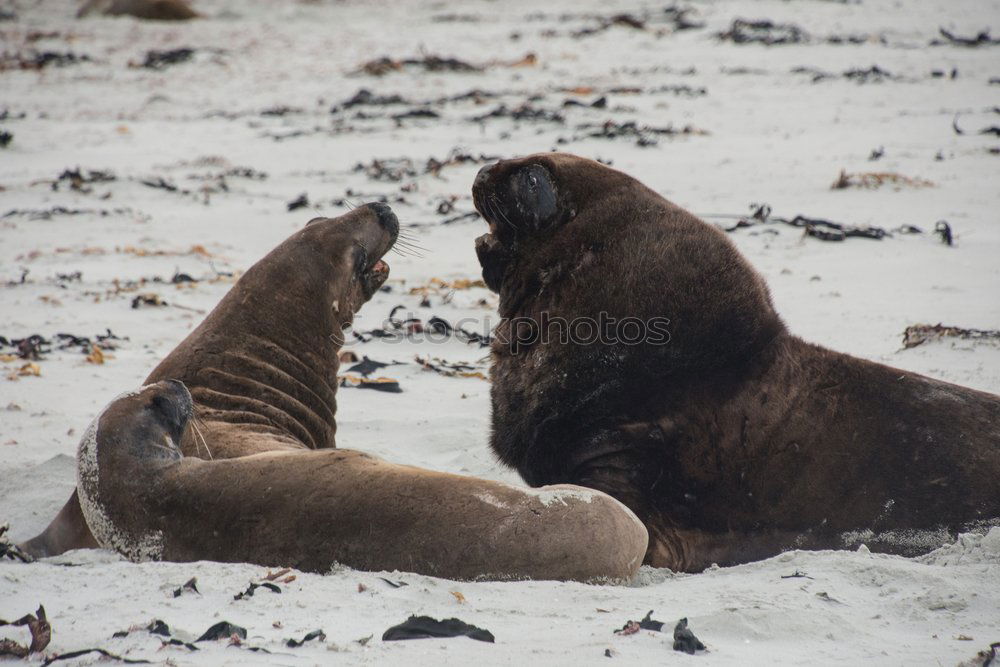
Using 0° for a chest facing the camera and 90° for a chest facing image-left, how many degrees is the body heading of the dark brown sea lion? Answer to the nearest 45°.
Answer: approximately 90°

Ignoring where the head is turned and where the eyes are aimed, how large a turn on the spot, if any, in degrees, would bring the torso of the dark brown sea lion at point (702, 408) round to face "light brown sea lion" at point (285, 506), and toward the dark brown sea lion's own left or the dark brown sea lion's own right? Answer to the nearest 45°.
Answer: approximately 45° to the dark brown sea lion's own left
